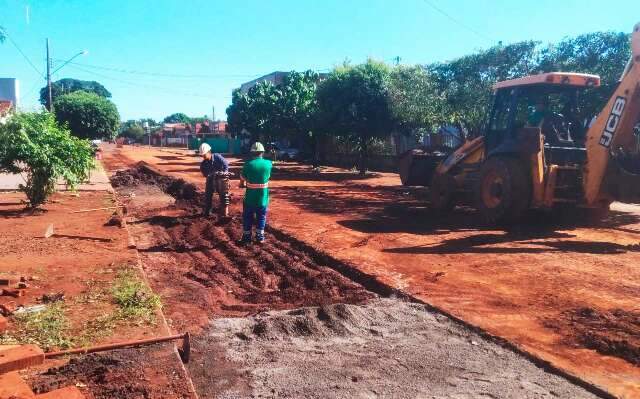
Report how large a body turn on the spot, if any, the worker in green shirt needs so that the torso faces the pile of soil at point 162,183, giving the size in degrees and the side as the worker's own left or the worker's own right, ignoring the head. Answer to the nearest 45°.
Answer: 0° — they already face it

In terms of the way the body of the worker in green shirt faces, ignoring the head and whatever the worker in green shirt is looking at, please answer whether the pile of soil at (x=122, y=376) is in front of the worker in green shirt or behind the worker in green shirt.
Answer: behind

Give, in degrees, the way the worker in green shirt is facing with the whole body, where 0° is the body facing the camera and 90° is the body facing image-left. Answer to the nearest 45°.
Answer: approximately 180°

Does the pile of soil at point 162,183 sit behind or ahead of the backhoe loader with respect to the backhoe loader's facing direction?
ahead

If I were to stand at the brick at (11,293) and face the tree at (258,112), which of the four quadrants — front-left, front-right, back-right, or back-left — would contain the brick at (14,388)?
back-right

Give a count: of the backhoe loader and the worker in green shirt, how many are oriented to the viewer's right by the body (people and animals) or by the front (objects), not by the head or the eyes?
0

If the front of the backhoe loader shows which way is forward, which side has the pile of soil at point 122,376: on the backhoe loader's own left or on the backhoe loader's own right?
on the backhoe loader's own left

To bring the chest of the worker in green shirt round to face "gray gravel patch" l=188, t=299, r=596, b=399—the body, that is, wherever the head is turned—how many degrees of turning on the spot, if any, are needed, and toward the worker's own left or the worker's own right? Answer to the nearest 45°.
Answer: approximately 180°

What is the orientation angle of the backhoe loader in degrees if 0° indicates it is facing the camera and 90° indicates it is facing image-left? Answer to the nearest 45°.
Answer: approximately 135°

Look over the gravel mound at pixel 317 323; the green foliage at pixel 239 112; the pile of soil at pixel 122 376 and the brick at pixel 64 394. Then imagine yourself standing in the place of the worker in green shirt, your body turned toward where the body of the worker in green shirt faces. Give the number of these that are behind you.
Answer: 3

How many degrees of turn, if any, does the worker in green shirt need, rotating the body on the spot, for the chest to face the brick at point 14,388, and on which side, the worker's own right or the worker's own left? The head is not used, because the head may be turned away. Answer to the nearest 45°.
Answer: approximately 180°
